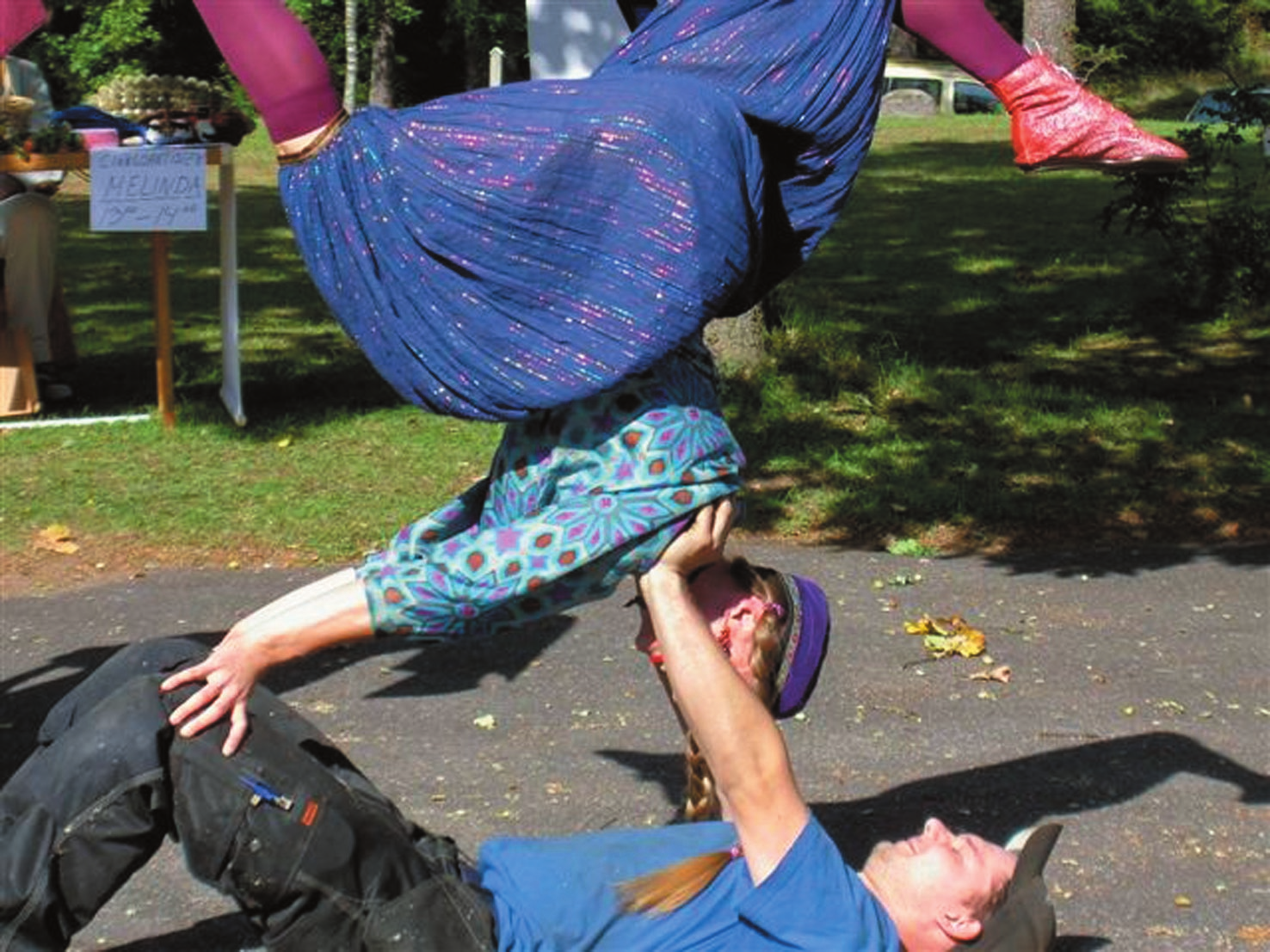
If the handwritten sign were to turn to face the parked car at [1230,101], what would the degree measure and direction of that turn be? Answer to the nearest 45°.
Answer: approximately 90° to its left

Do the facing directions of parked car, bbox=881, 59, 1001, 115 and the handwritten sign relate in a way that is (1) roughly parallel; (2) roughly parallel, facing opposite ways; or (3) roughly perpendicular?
roughly perpendicular

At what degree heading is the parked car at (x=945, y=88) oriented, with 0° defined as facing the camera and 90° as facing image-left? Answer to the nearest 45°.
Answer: approximately 270°

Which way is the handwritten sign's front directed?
toward the camera

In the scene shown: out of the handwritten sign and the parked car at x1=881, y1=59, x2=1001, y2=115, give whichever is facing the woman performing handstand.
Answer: the handwritten sign

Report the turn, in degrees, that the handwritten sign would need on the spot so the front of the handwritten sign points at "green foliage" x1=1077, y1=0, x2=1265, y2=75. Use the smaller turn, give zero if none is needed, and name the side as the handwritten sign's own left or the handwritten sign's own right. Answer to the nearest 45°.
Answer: approximately 135° to the handwritten sign's own left

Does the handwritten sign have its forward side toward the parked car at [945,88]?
no

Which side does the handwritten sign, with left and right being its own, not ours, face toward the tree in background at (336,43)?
back

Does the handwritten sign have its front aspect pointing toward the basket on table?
no

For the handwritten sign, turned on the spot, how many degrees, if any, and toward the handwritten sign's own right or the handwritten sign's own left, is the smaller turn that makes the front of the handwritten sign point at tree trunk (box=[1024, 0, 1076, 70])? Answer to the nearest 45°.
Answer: approximately 135° to the handwritten sign's own left

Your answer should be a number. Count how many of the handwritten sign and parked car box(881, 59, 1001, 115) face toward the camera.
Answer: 1

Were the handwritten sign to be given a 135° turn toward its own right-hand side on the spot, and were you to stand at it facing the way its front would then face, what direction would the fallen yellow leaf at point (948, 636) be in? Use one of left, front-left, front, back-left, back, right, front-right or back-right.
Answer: back
